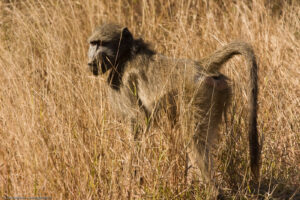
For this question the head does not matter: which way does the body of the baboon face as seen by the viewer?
to the viewer's left
